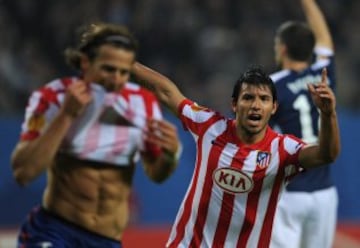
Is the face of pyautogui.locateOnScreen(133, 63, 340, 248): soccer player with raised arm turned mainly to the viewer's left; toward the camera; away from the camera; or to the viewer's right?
toward the camera

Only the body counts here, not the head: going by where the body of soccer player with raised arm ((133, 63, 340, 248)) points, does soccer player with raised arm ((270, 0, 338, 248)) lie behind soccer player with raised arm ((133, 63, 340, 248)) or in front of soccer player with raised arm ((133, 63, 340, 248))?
behind

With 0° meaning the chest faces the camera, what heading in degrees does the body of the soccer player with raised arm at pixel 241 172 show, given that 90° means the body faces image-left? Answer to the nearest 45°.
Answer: approximately 0°
